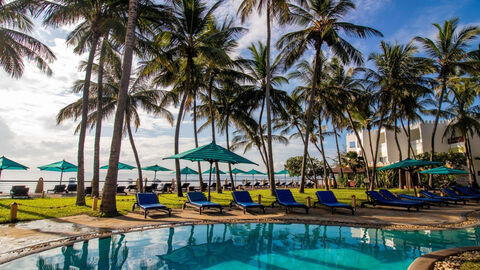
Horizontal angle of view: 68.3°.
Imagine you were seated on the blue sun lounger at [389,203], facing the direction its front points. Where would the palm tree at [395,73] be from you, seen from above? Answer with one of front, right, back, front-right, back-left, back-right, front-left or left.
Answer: left

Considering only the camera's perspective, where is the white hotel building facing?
facing the viewer and to the left of the viewer

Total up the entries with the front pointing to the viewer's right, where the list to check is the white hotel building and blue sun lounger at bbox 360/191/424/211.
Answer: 1

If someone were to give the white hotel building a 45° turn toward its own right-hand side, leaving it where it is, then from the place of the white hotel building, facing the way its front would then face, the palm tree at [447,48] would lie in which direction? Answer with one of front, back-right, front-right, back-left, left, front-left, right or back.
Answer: left

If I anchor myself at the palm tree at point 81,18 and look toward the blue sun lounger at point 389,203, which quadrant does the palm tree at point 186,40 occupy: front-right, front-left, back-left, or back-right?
front-left

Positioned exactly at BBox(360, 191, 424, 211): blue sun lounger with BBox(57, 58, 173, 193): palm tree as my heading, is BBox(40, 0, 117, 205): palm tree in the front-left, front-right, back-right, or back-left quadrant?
front-left

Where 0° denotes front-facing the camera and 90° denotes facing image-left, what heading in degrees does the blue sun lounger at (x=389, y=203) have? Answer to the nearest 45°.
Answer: approximately 270°
